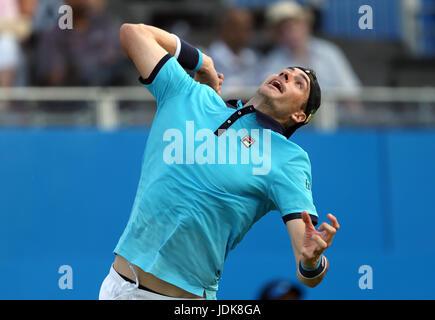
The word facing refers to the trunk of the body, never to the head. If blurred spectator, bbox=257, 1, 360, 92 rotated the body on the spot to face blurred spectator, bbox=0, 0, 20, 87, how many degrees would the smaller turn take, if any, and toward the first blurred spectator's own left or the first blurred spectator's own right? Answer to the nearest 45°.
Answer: approximately 45° to the first blurred spectator's own right

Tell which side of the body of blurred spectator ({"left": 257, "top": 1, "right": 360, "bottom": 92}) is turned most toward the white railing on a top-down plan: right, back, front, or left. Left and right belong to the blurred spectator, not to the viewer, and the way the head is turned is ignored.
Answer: front

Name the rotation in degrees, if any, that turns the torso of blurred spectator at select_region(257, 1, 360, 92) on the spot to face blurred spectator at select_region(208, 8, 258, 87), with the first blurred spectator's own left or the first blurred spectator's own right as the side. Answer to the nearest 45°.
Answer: approximately 45° to the first blurred spectator's own right

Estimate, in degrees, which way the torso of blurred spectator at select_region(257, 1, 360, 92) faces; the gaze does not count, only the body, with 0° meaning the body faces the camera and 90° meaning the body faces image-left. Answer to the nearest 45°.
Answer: approximately 45°

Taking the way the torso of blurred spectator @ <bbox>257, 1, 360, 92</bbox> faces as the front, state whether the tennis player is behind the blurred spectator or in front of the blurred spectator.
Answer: in front
